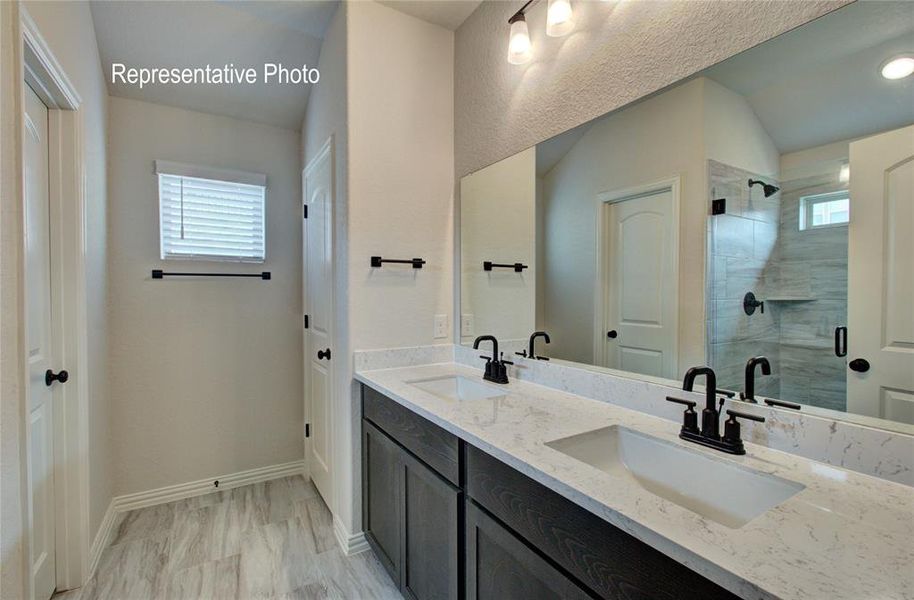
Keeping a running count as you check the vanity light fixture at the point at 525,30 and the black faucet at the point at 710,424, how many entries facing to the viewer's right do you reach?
0

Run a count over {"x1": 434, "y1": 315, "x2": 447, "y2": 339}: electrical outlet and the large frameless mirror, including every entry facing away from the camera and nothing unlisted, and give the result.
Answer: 0

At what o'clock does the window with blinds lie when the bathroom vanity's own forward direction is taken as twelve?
The window with blinds is roughly at 2 o'clock from the bathroom vanity.

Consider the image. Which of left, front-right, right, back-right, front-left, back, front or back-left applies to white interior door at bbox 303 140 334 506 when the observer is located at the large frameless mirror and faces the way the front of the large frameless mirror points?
front-right

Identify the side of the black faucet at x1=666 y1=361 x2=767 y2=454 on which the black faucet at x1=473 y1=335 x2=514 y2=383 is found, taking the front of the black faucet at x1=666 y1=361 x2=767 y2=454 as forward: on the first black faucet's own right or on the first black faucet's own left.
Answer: on the first black faucet's own right

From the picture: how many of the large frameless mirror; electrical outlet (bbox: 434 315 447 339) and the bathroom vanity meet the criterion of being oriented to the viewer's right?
0

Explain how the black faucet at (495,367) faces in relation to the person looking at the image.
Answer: facing the viewer and to the left of the viewer
